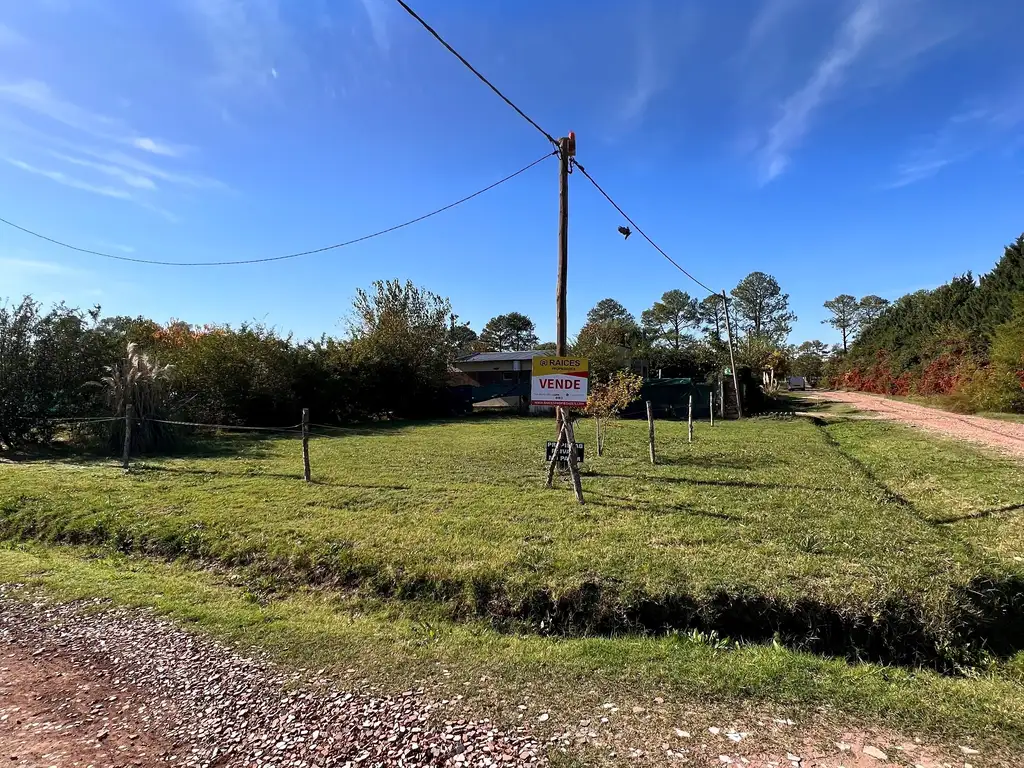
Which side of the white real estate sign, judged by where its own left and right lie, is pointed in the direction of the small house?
back

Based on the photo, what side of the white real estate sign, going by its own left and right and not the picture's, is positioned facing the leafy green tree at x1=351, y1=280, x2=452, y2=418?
back

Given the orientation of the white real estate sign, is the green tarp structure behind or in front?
behind

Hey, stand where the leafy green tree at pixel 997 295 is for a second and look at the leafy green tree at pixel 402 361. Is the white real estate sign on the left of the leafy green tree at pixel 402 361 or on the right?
left

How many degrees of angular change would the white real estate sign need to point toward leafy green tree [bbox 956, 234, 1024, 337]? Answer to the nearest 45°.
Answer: approximately 135° to its left

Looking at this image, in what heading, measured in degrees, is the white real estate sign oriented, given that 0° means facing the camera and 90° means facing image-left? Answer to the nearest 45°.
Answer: approximately 0°

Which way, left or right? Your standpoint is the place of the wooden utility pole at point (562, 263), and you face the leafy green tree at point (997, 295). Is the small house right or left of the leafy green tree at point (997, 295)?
left

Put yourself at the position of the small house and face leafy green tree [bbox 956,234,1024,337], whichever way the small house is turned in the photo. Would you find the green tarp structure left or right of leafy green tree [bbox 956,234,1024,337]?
right
